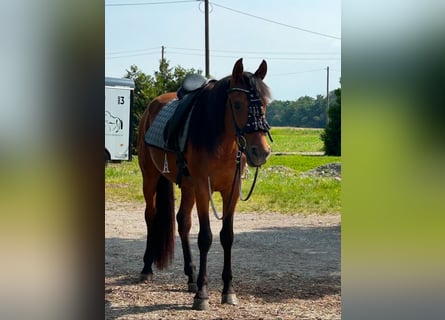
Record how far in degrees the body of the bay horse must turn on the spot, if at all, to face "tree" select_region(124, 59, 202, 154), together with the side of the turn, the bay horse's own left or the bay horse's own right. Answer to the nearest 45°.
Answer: approximately 135° to the bay horse's own left

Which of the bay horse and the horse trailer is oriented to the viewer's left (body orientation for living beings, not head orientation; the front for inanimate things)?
the horse trailer

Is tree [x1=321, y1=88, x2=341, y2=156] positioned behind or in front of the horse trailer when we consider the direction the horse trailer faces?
behind

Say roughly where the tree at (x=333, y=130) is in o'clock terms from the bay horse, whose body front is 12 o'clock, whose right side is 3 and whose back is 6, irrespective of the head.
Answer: The tree is roughly at 9 o'clock from the bay horse.

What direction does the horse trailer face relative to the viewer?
to the viewer's left

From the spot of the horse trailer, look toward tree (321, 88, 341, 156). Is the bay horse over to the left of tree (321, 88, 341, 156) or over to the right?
right

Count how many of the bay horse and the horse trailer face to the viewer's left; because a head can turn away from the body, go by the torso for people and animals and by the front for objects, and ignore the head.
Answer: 1

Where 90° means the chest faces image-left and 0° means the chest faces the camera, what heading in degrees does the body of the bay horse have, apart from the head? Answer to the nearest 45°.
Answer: approximately 315°

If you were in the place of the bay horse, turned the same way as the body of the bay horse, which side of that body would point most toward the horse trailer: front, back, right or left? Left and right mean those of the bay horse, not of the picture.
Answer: back
